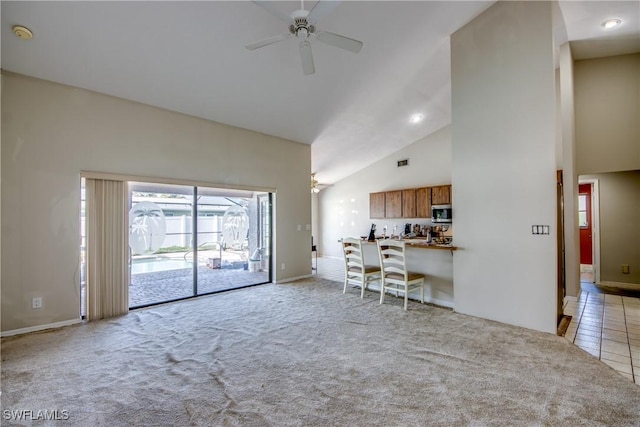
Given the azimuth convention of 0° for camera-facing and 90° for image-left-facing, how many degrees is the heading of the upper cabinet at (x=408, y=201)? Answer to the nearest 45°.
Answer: approximately 45°

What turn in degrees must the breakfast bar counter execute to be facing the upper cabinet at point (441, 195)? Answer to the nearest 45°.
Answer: approximately 135° to its right

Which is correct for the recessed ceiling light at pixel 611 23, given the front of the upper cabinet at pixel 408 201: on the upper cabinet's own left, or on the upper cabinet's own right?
on the upper cabinet's own left

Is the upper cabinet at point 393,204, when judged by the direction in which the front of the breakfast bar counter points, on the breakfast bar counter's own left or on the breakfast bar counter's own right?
on the breakfast bar counter's own right

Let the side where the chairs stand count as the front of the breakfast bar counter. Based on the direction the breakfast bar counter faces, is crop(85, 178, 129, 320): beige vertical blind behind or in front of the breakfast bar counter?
in front

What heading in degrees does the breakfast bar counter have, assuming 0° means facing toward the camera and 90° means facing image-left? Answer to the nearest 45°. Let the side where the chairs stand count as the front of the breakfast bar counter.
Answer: approximately 45°
